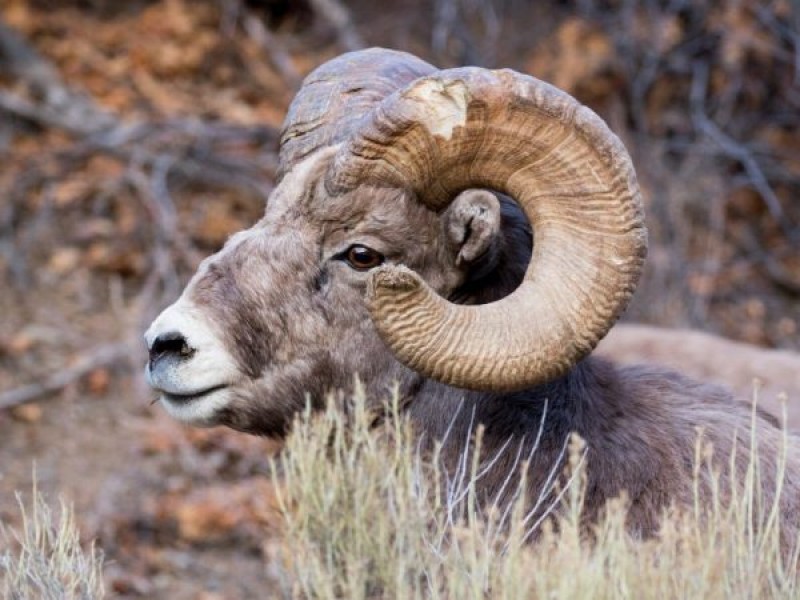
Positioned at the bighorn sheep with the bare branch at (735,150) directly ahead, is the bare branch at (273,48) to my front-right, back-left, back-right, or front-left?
front-left

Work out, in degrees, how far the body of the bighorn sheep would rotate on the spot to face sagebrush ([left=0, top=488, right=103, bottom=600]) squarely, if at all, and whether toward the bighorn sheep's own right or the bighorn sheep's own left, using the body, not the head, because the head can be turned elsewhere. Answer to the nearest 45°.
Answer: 0° — it already faces it

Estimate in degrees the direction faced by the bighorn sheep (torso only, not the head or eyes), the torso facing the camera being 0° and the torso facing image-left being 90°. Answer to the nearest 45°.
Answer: approximately 90°

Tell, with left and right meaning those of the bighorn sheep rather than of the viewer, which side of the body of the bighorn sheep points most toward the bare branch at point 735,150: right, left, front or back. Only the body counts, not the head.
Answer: right

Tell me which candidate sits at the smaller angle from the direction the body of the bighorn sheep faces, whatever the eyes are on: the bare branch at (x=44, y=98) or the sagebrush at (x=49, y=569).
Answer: the sagebrush

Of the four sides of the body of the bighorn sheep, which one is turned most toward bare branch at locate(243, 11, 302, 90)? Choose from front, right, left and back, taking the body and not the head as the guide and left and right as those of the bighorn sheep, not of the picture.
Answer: right

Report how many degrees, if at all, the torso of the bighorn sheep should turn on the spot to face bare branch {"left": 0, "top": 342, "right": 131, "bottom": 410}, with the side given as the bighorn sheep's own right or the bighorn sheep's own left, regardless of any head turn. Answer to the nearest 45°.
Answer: approximately 45° to the bighorn sheep's own right

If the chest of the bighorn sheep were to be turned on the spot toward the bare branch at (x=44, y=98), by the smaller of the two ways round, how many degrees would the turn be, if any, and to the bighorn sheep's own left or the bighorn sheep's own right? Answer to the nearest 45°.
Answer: approximately 45° to the bighorn sheep's own right
